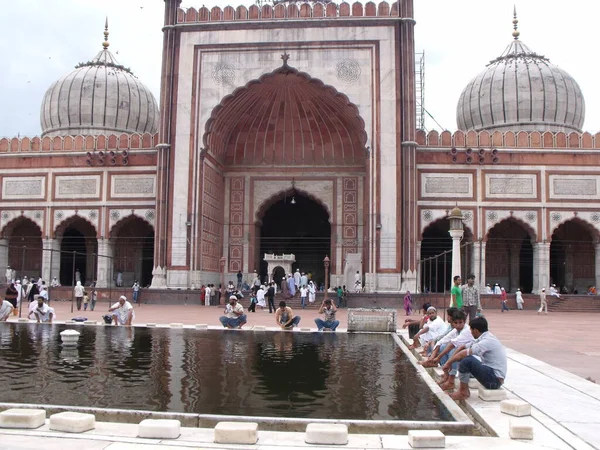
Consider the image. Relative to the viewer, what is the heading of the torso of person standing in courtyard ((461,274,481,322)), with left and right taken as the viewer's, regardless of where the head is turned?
facing the viewer

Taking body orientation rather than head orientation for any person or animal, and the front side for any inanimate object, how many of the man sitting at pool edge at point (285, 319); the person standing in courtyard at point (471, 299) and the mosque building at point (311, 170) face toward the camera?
3

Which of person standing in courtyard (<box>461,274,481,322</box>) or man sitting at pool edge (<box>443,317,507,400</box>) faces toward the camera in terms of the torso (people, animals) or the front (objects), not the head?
the person standing in courtyard

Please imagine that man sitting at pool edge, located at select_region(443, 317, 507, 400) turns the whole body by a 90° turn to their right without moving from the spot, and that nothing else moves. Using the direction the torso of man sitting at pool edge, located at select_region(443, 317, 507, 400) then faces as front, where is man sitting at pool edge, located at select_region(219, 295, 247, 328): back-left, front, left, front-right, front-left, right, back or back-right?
front-left

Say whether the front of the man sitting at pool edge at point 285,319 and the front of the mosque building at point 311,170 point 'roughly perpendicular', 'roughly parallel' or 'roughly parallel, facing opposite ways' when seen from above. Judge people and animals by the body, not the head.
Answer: roughly parallel

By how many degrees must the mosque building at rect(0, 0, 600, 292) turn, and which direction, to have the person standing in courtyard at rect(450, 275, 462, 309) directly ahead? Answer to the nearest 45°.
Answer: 0° — it already faces them

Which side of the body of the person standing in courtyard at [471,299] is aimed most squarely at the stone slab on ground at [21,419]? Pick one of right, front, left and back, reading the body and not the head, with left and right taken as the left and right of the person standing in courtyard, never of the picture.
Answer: front

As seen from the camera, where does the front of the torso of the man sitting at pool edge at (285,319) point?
toward the camera

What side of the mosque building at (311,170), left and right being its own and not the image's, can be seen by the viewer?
front

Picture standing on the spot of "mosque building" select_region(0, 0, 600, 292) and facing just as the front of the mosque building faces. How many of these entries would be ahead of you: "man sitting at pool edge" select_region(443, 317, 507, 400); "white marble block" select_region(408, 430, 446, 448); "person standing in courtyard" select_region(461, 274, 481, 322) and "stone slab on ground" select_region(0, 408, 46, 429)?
4

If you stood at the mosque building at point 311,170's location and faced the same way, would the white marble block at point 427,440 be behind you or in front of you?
in front

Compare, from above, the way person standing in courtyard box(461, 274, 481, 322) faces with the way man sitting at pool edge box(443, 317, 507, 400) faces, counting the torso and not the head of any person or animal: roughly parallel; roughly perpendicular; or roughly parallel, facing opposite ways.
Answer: roughly perpendicular

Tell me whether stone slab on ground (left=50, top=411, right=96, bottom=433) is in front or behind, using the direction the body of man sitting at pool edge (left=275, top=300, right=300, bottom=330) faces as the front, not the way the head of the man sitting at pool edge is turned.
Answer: in front

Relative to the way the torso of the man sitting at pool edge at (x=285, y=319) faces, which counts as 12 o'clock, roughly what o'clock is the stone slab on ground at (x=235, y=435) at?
The stone slab on ground is roughly at 12 o'clock from the man sitting at pool edge.

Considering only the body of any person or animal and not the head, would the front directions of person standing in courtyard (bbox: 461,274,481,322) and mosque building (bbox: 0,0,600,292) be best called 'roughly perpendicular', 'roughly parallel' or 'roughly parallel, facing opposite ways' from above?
roughly parallel

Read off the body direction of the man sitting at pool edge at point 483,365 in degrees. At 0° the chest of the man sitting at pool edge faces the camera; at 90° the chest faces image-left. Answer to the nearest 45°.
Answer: approximately 90°

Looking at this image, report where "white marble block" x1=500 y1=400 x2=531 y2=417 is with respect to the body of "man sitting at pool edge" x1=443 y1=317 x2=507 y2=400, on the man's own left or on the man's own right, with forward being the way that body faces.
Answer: on the man's own left

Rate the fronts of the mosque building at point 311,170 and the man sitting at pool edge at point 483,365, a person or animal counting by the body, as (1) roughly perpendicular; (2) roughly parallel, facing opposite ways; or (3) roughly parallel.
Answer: roughly perpendicular
